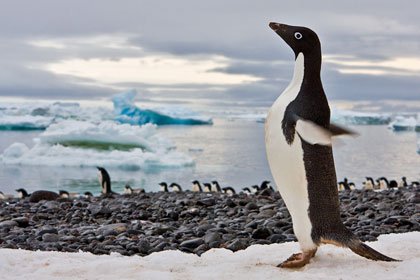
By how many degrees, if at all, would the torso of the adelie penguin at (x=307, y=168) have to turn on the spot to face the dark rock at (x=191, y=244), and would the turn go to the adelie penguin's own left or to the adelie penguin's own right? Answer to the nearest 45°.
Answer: approximately 45° to the adelie penguin's own right

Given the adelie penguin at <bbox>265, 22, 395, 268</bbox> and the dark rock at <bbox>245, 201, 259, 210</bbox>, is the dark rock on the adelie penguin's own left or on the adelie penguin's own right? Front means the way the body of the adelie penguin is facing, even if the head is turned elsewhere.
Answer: on the adelie penguin's own right

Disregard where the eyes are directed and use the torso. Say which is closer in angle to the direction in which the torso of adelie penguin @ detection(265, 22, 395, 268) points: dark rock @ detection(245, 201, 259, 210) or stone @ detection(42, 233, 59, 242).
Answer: the stone

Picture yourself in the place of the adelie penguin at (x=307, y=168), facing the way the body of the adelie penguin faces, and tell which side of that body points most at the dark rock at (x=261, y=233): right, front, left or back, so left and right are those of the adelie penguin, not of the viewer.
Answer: right

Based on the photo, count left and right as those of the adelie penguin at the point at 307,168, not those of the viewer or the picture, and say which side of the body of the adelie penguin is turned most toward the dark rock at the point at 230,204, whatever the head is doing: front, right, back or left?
right

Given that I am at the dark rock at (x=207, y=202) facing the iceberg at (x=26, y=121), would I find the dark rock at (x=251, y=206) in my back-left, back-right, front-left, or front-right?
back-right

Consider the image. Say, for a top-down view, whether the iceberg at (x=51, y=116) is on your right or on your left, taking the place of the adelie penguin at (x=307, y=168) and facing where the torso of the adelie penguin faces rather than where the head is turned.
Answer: on your right

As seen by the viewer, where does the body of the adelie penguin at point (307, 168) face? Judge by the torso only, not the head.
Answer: to the viewer's left
